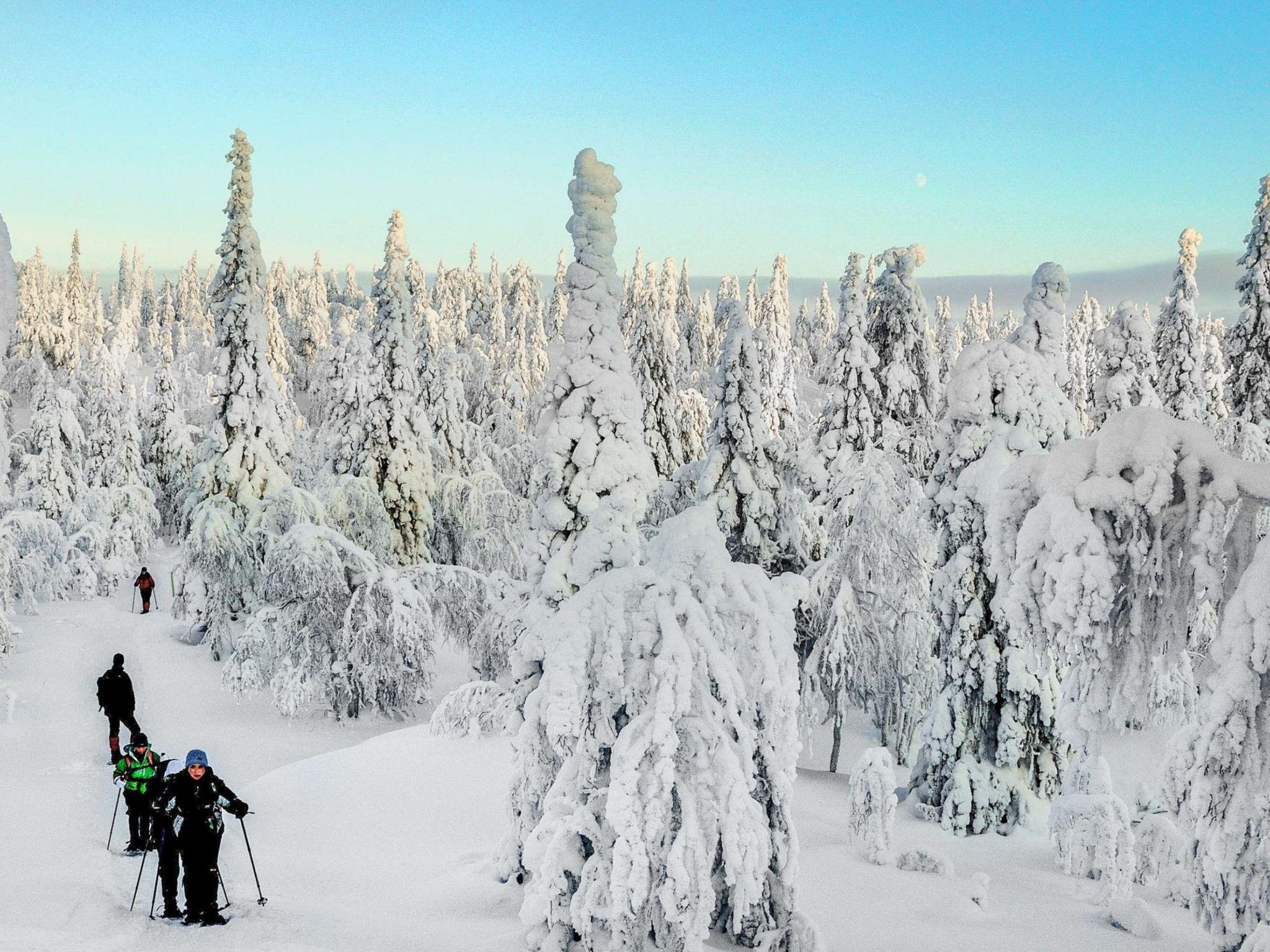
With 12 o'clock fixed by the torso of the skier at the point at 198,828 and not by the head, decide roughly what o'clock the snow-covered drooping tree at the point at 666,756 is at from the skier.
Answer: The snow-covered drooping tree is roughly at 10 o'clock from the skier.

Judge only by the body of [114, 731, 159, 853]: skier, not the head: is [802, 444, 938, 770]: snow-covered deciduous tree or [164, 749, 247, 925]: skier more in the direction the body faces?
the skier

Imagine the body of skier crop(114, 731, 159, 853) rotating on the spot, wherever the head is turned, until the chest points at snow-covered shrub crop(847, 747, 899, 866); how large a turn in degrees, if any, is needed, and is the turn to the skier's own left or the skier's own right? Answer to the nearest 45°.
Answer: approximately 90° to the skier's own left

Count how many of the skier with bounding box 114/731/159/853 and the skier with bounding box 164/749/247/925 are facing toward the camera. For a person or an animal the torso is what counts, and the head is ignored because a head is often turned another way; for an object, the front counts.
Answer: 2

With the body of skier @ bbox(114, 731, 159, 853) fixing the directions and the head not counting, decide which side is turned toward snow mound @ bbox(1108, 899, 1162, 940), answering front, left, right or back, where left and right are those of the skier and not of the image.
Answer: left
